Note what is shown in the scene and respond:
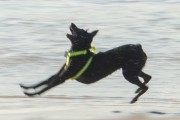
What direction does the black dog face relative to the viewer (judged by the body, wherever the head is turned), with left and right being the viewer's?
facing to the left of the viewer
